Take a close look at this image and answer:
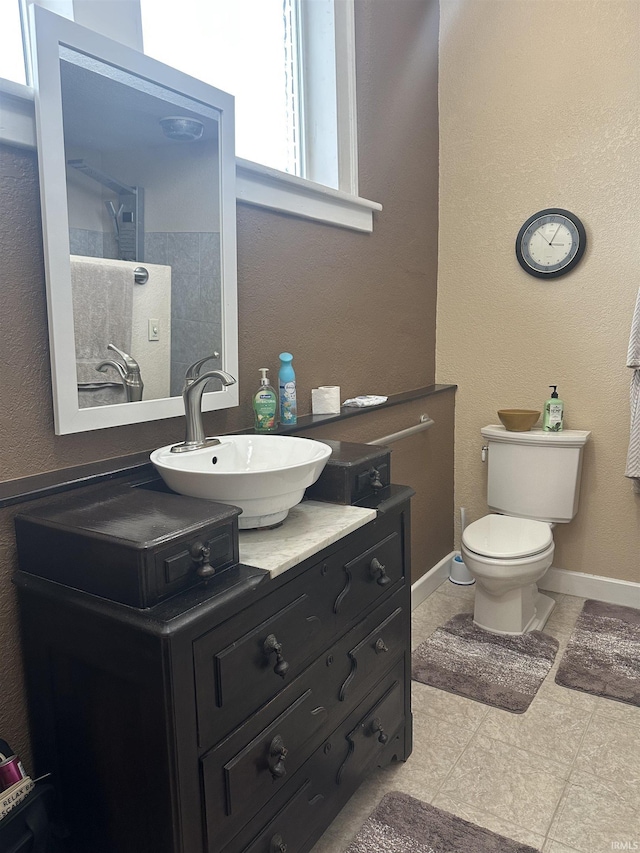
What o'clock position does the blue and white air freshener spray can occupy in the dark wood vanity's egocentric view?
The blue and white air freshener spray can is roughly at 8 o'clock from the dark wood vanity.

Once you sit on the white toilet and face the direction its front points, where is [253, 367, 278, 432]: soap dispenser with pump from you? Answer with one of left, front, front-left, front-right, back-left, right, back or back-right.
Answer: front

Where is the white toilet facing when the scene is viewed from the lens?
facing the viewer and to the left of the viewer

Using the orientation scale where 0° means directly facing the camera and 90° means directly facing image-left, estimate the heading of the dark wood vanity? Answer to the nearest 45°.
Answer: approximately 315°

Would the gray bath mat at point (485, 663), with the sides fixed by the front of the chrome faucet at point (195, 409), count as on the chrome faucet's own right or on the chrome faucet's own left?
on the chrome faucet's own left

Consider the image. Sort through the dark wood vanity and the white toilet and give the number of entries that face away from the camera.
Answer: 0

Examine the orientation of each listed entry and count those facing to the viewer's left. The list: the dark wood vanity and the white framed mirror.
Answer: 0

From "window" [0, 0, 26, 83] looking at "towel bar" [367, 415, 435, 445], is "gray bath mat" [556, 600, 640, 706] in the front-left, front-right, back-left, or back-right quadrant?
front-right

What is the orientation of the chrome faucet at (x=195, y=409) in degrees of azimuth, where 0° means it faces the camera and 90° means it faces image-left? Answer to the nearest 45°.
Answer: approximately 315°
